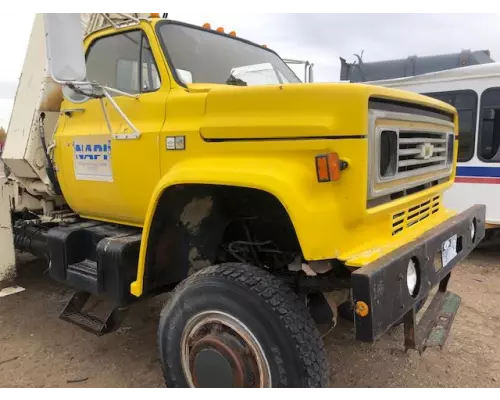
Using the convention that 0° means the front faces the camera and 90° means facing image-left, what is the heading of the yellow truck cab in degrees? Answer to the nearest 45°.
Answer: approximately 315°
